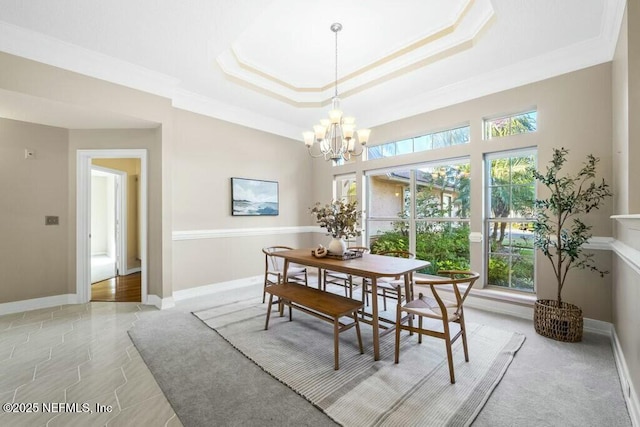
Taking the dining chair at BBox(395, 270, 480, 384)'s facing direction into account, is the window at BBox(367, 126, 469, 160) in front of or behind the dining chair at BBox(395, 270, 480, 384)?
in front

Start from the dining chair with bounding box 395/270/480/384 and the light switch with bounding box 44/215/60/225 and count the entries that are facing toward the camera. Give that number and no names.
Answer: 1

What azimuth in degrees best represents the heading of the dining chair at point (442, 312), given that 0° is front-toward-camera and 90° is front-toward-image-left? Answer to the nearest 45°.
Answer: approximately 135°

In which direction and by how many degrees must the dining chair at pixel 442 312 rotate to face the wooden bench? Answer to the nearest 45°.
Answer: approximately 45° to its left

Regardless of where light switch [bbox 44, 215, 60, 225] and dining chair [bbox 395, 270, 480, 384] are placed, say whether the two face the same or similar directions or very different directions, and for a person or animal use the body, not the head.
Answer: very different directions

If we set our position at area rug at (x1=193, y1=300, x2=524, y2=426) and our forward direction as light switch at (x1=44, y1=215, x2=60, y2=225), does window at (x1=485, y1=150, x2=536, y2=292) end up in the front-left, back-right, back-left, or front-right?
back-right

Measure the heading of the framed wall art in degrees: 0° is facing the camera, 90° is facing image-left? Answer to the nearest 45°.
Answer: approximately 315°

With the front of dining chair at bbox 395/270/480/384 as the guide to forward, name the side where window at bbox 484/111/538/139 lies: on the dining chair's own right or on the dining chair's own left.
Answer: on the dining chair's own right

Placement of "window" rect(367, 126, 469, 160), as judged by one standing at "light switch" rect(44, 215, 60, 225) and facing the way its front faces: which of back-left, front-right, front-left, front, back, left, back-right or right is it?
front-left
